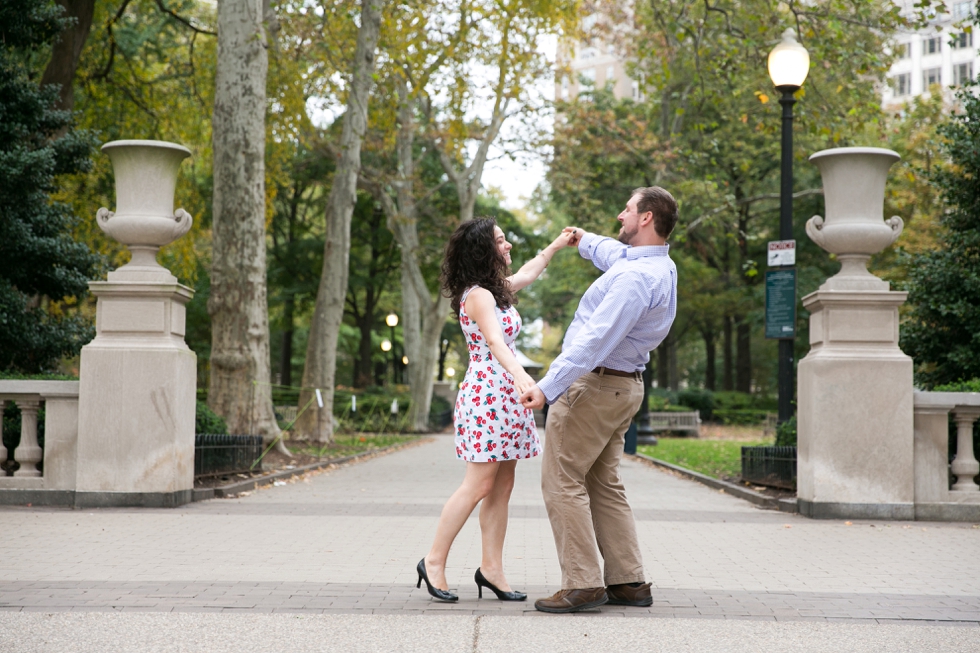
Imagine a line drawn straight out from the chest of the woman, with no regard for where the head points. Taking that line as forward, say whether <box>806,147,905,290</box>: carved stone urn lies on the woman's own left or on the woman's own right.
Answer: on the woman's own left

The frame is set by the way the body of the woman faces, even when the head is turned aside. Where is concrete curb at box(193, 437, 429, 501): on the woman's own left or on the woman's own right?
on the woman's own left

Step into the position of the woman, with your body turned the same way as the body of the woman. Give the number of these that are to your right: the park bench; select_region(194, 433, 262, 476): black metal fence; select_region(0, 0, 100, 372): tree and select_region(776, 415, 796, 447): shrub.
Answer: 0

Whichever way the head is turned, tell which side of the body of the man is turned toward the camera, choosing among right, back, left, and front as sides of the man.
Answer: left

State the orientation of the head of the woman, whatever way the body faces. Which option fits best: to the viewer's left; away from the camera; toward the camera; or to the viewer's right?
to the viewer's right

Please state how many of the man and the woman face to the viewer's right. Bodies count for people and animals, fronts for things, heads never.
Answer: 1

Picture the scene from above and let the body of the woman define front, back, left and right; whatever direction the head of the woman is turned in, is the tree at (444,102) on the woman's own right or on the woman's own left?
on the woman's own left

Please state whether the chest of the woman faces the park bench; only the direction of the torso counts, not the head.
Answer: no

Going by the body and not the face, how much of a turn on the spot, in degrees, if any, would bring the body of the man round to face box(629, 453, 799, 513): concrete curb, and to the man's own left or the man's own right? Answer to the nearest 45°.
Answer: approximately 90° to the man's own right

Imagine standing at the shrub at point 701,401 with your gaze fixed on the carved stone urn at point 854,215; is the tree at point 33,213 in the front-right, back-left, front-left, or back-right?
front-right

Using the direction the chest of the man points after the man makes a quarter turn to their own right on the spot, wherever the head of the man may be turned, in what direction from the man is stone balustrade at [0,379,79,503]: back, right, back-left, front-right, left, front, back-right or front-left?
front-left

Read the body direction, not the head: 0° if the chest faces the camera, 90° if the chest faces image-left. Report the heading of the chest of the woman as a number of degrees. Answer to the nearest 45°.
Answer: approximately 270°

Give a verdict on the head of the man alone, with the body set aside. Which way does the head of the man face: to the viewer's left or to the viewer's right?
to the viewer's left

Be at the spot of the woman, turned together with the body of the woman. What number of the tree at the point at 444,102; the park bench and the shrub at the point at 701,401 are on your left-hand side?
3

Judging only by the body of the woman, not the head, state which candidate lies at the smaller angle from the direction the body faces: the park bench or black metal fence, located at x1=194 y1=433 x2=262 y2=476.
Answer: the park bench

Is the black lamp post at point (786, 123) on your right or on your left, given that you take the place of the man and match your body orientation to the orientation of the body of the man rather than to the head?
on your right

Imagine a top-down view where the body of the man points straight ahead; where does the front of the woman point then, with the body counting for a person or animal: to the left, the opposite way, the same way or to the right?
the opposite way
